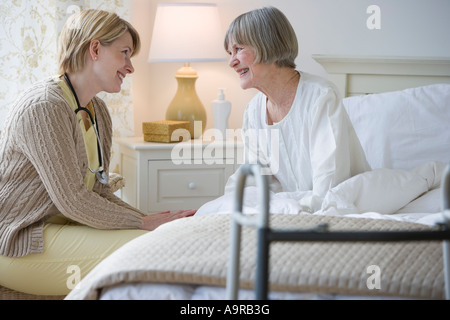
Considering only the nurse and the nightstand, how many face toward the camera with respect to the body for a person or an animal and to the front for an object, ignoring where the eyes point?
1

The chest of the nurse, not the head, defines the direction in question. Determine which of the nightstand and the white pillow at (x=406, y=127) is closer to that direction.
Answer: the white pillow

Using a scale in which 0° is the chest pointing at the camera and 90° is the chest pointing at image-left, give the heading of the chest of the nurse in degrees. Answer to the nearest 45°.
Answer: approximately 270°

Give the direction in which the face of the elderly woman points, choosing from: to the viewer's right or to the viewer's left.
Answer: to the viewer's left

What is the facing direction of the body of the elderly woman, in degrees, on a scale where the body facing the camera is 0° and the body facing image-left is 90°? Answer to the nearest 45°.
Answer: approximately 45°

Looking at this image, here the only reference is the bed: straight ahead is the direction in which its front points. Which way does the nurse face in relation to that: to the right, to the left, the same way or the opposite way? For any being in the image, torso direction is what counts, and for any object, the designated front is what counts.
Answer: to the left

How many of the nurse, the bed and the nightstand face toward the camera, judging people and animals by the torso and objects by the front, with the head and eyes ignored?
2

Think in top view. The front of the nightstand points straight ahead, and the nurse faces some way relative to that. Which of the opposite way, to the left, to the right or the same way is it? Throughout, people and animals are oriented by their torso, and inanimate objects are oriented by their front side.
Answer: to the left

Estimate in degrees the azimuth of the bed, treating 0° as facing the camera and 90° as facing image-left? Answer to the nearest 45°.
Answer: approximately 0°
